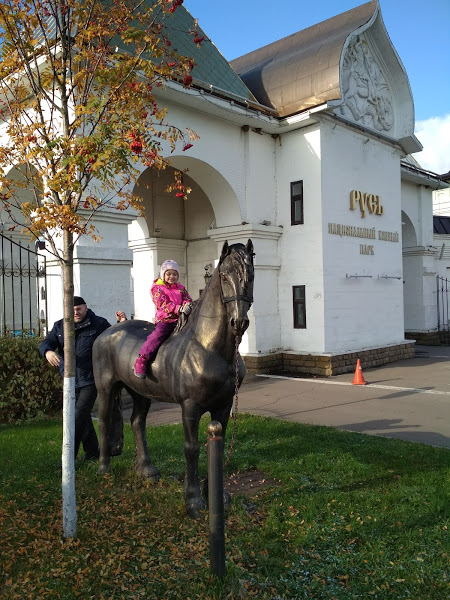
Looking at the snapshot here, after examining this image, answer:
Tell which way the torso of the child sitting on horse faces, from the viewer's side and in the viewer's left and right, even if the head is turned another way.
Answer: facing the viewer and to the right of the viewer

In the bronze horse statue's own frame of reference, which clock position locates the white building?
The white building is roughly at 8 o'clock from the bronze horse statue.

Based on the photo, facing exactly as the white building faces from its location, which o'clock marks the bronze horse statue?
The bronze horse statue is roughly at 2 o'clock from the white building.

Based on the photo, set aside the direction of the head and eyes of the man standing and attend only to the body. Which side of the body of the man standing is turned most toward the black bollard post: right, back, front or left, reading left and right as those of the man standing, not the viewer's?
front

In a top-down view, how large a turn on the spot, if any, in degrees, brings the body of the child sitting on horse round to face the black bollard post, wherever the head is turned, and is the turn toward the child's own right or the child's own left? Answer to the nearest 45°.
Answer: approximately 45° to the child's own right

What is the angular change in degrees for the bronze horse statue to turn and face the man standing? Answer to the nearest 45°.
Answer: approximately 180°

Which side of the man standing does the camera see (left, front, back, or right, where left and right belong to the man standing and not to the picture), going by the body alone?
front

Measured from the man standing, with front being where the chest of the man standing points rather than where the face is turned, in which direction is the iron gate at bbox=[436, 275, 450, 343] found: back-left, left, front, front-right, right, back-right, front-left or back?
back-left

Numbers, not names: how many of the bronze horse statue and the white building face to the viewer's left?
0

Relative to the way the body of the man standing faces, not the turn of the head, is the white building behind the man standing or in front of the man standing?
behind

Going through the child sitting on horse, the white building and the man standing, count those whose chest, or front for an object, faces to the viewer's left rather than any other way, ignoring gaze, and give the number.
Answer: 0
